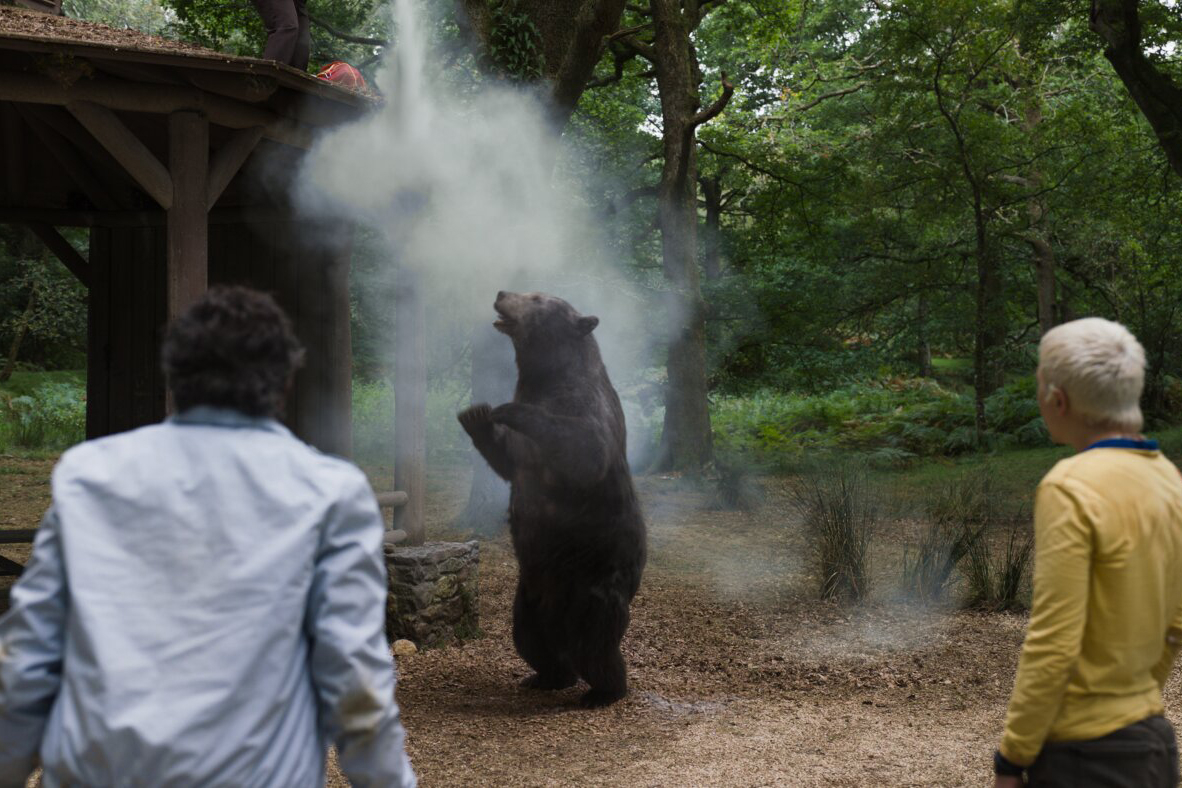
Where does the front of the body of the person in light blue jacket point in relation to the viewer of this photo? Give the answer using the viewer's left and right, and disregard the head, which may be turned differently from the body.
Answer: facing away from the viewer

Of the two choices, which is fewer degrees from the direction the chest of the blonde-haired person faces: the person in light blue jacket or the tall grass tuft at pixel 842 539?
the tall grass tuft

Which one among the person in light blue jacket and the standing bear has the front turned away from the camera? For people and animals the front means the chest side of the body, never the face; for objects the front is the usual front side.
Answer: the person in light blue jacket

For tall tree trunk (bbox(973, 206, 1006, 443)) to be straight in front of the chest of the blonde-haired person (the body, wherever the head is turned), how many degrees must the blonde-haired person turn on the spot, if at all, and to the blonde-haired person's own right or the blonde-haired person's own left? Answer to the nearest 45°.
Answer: approximately 45° to the blonde-haired person's own right

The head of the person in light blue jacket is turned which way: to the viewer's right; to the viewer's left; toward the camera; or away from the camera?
away from the camera

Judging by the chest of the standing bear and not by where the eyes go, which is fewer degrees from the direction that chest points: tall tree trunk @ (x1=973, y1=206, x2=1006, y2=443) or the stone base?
the stone base

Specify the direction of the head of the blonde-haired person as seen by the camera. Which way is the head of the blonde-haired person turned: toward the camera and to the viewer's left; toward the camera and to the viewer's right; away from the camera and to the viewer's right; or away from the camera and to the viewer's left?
away from the camera and to the viewer's left

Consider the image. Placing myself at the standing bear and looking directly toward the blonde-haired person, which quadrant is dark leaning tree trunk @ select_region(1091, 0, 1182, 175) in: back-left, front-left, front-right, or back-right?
back-left

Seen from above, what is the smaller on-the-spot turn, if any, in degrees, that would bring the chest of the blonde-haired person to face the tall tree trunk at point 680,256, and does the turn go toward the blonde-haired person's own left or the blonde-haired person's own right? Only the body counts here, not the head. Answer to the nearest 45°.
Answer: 0° — they already face it

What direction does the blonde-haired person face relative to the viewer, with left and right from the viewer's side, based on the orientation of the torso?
facing away from the viewer and to the left of the viewer

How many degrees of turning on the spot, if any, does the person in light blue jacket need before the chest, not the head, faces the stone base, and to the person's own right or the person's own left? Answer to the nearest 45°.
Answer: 0° — they already face it
